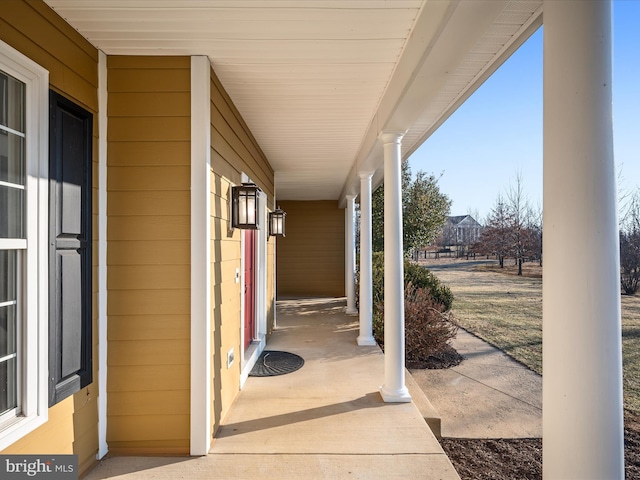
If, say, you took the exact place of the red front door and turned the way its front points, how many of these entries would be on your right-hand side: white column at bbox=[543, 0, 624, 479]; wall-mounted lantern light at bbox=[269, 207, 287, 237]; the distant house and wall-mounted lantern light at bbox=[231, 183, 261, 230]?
2

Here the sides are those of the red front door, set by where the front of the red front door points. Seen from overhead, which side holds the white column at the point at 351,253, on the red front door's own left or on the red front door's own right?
on the red front door's own left

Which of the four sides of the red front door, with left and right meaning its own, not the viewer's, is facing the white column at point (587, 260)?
right

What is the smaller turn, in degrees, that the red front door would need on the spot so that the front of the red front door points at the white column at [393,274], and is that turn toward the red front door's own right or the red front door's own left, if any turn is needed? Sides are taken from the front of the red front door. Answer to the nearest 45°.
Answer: approximately 45° to the red front door's own right

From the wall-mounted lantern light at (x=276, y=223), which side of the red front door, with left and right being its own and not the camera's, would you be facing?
left

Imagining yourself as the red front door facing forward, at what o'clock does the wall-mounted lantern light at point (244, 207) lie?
The wall-mounted lantern light is roughly at 3 o'clock from the red front door.

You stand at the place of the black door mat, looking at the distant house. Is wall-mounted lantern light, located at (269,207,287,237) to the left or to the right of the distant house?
left

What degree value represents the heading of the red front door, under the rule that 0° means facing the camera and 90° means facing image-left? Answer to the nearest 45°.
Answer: approximately 270°

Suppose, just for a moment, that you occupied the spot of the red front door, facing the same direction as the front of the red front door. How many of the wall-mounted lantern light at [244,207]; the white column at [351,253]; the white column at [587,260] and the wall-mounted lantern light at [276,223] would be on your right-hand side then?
2
